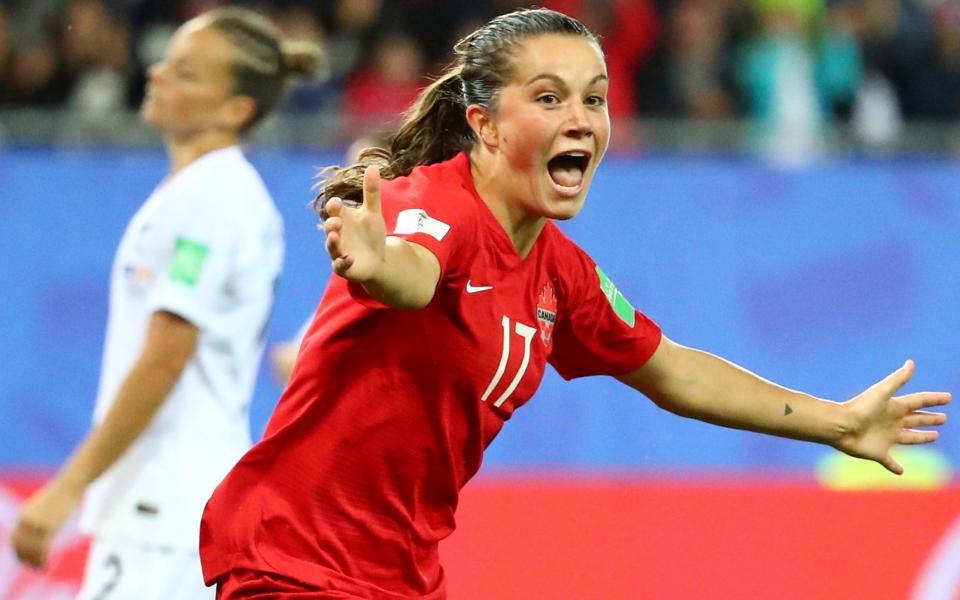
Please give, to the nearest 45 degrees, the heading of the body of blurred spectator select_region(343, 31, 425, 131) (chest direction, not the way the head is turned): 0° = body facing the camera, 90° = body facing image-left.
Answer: approximately 0°

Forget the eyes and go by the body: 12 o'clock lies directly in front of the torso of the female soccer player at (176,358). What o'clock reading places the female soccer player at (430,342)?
the female soccer player at (430,342) is roughly at 8 o'clock from the female soccer player at (176,358).

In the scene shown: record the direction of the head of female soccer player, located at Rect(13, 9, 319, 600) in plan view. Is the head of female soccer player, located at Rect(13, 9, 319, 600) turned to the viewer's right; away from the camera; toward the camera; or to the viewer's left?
to the viewer's left

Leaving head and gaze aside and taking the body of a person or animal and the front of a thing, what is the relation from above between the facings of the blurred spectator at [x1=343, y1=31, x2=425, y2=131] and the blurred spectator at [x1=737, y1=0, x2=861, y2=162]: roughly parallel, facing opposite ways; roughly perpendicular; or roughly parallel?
roughly parallel

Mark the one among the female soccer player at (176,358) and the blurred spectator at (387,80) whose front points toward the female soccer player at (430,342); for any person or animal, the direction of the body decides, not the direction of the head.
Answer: the blurred spectator

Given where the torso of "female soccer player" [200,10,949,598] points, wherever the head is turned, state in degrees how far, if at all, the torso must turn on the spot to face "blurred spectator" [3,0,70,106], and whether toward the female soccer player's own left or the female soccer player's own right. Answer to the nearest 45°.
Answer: approximately 180°

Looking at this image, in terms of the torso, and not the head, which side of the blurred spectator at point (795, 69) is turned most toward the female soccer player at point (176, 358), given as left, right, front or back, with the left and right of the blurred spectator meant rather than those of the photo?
front

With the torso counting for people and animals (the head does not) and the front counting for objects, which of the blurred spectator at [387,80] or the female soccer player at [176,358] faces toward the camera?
the blurred spectator

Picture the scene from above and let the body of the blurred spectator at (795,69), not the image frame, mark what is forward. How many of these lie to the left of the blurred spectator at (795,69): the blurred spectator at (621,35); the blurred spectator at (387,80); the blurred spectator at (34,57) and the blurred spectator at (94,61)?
0

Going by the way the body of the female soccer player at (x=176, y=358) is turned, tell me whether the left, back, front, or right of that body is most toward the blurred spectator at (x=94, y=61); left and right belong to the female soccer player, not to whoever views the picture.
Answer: right

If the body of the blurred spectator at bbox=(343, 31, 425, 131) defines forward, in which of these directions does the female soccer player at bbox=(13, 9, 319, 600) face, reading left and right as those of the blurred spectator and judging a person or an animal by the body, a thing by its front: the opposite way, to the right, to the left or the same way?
to the right

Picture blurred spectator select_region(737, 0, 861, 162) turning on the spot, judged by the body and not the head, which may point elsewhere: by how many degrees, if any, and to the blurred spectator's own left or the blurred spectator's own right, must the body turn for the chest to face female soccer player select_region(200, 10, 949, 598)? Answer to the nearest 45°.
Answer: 0° — they already face them

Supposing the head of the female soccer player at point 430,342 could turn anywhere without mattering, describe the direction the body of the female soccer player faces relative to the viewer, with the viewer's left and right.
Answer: facing the viewer and to the right of the viewer

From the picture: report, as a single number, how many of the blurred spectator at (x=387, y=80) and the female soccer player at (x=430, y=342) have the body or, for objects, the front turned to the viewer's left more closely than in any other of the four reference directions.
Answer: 0

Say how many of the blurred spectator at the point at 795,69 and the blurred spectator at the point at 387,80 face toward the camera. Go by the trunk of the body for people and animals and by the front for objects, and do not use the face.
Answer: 2

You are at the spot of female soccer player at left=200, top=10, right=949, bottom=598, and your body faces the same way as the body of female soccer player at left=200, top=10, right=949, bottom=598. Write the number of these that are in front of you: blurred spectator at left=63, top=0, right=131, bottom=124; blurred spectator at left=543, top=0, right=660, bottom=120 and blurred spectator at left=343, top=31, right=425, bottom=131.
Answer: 0

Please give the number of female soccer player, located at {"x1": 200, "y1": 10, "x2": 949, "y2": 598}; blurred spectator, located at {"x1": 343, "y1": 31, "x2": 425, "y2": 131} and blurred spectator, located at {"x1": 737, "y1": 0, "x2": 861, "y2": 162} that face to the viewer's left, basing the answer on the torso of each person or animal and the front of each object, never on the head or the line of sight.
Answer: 0

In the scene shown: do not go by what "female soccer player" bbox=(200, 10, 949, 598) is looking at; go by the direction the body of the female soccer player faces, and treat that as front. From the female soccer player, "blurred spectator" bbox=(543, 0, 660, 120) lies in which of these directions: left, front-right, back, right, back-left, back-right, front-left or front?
back-left

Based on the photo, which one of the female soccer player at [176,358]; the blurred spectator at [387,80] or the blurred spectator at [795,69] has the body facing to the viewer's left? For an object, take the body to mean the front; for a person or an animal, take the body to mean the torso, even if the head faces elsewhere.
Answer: the female soccer player

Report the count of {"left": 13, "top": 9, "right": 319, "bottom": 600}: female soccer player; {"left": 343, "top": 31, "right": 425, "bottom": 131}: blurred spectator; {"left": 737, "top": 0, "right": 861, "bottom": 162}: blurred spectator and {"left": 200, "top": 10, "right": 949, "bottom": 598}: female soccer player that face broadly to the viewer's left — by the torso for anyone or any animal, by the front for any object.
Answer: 1

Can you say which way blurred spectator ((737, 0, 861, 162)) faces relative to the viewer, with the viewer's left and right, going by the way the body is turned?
facing the viewer
